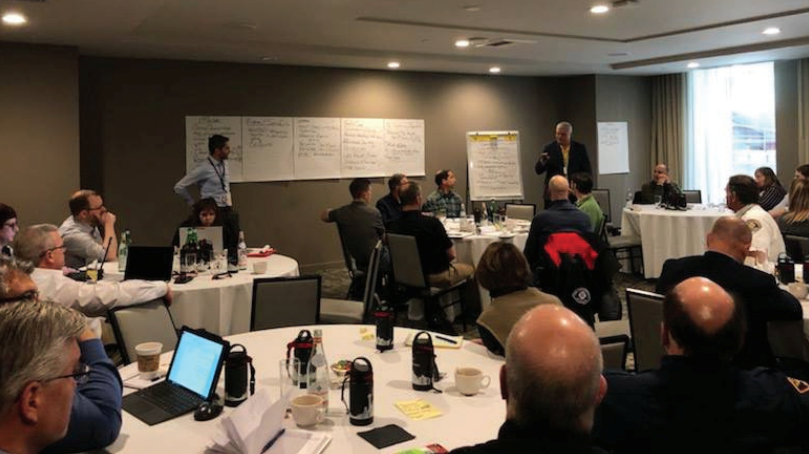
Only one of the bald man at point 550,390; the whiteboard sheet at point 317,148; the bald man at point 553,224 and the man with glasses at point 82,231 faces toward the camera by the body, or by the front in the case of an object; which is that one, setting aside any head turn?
the whiteboard sheet

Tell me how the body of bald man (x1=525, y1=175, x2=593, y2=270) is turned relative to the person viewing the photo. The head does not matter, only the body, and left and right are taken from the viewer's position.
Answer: facing away from the viewer

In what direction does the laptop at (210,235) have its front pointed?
away from the camera

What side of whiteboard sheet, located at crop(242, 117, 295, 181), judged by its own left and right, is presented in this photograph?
front

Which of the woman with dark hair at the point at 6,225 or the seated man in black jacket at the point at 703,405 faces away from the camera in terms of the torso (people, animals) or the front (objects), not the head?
the seated man in black jacket

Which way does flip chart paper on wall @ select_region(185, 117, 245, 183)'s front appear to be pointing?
toward the camera

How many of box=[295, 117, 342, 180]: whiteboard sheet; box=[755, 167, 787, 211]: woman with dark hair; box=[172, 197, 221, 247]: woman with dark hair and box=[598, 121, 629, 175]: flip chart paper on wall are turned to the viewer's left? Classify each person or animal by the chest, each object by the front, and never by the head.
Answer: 1

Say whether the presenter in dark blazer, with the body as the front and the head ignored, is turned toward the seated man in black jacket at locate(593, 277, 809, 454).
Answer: yes

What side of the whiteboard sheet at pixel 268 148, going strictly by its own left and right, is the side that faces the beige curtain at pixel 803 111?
left

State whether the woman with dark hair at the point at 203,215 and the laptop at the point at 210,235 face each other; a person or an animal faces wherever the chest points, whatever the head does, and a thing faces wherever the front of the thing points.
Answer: yes

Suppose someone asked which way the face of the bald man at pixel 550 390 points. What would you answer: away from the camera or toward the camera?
away from the camera

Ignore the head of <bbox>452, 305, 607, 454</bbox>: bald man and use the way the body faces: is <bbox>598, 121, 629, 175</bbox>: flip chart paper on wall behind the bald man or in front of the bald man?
in front

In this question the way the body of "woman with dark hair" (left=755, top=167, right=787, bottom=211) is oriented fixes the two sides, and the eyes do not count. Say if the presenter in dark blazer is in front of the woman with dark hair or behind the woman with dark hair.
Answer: in front

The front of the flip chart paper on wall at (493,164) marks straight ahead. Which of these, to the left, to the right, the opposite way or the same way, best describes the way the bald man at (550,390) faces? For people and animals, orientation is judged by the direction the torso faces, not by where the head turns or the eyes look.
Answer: the opposite way

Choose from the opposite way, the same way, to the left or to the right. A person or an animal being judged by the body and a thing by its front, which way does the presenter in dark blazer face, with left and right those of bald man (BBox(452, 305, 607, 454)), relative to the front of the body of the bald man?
the opposite way

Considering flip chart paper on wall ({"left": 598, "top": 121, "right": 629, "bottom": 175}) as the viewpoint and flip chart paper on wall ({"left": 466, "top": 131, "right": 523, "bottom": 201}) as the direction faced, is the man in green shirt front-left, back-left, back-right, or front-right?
front-left

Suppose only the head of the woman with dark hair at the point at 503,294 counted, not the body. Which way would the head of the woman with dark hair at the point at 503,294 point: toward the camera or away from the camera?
away from the camera

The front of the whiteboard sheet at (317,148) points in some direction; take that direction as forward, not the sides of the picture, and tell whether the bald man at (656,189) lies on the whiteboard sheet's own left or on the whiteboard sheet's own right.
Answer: on the whiteboard sheet's own left
